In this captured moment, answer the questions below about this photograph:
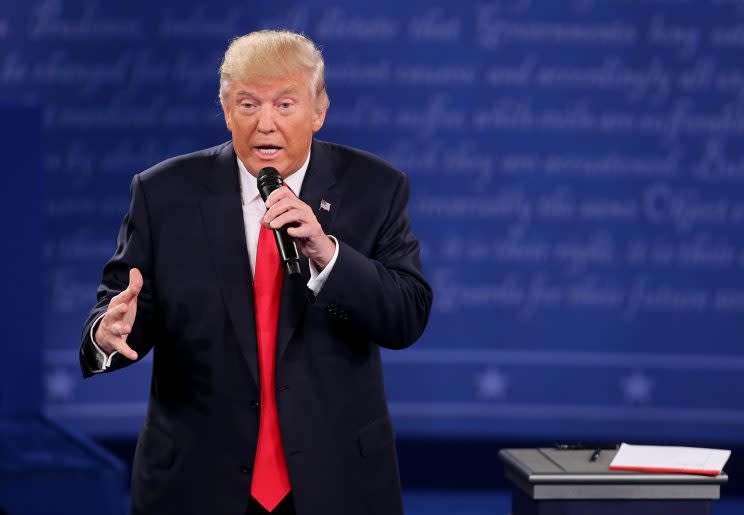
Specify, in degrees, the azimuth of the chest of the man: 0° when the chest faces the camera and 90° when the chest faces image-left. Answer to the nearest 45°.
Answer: approximately 0°

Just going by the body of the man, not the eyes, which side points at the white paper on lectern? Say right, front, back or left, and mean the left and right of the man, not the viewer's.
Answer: left
